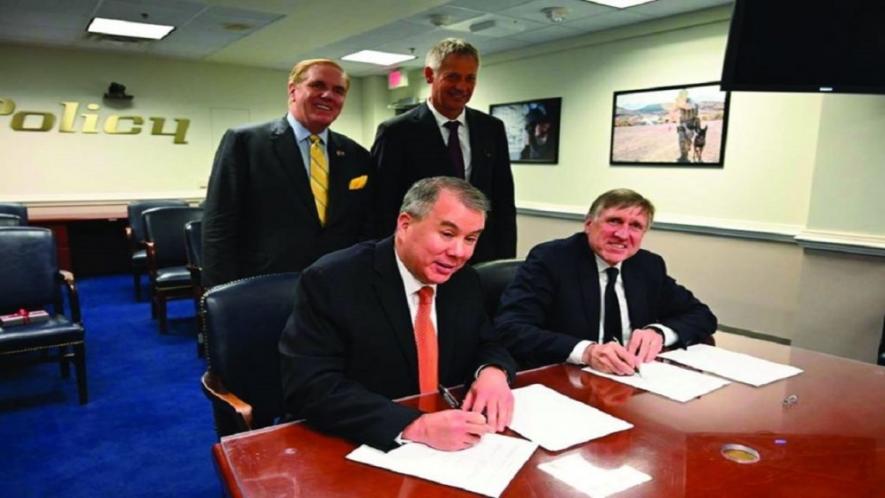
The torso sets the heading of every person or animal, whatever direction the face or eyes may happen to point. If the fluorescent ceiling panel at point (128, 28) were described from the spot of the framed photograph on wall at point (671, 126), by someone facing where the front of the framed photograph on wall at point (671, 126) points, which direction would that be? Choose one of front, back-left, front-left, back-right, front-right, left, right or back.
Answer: front-right

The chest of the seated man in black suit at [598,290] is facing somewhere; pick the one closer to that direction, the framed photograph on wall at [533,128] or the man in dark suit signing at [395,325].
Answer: the man in dark suit signing

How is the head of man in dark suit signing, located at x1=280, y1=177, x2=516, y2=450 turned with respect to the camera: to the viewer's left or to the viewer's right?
to the viewer's right

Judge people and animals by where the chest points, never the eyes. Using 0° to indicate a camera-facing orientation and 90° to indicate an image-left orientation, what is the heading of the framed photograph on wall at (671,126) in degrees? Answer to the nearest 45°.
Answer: approximately 45°

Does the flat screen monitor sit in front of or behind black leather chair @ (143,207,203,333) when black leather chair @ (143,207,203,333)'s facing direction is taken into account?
in front

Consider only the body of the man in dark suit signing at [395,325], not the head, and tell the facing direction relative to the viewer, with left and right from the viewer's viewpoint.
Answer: facing the viewer and to the right of the viewer

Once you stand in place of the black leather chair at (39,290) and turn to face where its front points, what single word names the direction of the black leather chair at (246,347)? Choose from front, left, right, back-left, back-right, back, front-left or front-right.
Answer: front-right

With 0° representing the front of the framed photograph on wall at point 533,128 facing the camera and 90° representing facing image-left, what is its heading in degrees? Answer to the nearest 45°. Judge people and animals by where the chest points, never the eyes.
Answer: approximately 45°

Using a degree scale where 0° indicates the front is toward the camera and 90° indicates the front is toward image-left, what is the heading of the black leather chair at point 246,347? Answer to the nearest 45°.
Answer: approximately 315°

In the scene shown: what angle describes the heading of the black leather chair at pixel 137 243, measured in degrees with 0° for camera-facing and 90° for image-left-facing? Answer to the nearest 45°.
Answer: approximately 315°
